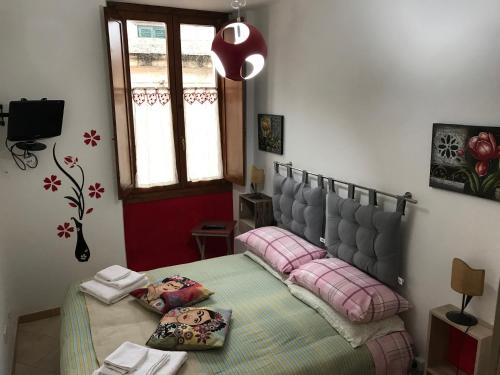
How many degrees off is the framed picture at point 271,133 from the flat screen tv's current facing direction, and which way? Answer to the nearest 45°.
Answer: approximately 45° to its left

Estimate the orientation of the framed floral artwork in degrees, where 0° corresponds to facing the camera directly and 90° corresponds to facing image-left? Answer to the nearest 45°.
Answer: approximately 45°

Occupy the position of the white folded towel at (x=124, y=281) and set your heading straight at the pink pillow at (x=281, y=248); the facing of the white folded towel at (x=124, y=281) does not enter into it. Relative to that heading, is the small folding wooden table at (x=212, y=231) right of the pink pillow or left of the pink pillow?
left

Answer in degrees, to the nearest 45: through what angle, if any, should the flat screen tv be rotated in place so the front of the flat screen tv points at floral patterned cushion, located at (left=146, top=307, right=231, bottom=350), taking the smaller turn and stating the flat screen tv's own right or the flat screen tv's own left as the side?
0° — it already faces it

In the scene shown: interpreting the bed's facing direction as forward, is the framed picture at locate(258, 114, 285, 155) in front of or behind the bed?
behind

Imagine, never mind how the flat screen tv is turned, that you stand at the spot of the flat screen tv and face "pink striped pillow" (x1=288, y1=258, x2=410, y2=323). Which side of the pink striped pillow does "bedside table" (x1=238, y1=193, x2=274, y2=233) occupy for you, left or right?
left

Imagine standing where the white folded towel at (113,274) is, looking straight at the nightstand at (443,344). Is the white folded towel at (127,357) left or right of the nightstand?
right

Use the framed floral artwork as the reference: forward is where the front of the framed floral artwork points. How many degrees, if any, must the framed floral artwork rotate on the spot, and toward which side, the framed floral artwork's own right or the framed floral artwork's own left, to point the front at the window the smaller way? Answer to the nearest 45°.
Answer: approximately 45° to the framed floral artwork's own right

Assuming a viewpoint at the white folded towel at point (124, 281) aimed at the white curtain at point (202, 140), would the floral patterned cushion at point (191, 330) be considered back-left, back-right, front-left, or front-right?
back-right

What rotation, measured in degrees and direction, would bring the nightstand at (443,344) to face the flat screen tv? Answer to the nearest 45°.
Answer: approximately 45° to its right
